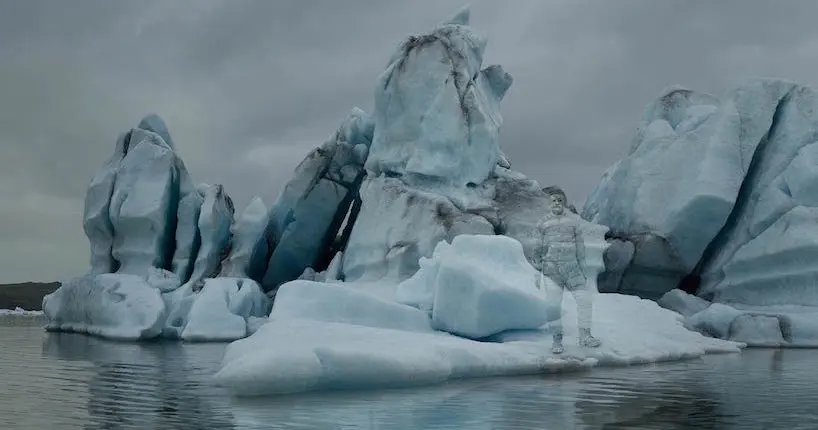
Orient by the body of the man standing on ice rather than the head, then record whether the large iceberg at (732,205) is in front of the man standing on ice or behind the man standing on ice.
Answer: behind

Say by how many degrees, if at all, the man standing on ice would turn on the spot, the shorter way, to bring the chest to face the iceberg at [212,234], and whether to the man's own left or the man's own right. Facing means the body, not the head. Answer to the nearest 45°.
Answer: approximately 135° to the man's own right

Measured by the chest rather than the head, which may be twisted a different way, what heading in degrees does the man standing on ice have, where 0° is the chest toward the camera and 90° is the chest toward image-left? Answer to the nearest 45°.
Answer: approximately 0°

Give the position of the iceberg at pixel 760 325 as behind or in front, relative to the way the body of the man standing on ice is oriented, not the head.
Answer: behind

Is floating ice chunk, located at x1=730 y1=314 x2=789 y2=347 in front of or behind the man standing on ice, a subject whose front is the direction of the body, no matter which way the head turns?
behind
